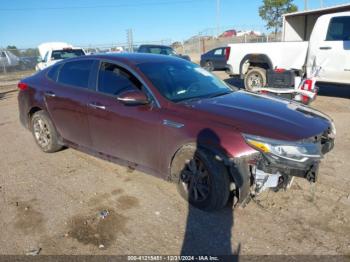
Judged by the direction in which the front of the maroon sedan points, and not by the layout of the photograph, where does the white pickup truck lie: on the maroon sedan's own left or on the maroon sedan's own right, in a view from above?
on the maroon sedan's own left

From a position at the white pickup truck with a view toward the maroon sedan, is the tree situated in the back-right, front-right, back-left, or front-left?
back-right

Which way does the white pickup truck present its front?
to the viewer's right

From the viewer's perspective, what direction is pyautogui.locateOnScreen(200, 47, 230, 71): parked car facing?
to the viewer's left

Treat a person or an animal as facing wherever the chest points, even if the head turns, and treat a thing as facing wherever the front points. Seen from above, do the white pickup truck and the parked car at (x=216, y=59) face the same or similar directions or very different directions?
very different directions

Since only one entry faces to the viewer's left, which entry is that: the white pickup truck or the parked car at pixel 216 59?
the parked car

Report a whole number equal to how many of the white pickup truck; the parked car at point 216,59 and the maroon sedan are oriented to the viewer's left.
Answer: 1

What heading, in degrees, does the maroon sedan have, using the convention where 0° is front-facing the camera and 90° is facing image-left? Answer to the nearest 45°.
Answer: approximately 315°

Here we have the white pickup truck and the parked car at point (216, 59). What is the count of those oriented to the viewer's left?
1

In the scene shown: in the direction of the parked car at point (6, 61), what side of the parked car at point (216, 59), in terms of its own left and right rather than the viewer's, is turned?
front

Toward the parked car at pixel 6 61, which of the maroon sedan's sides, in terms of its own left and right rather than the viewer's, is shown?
back

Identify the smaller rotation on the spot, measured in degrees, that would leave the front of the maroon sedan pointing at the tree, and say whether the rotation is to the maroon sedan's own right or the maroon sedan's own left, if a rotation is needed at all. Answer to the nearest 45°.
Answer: approximately 135° to the maroon sedan's own left
